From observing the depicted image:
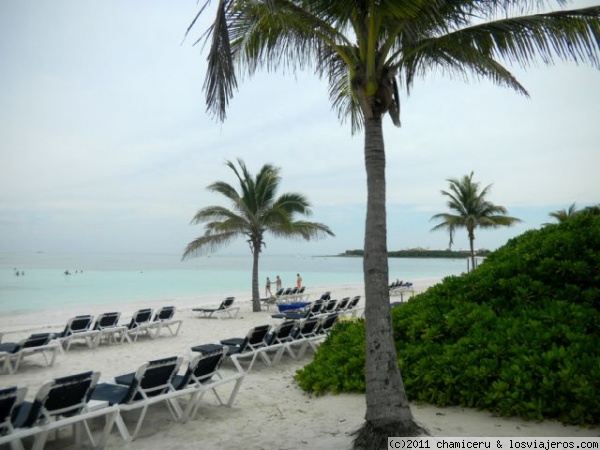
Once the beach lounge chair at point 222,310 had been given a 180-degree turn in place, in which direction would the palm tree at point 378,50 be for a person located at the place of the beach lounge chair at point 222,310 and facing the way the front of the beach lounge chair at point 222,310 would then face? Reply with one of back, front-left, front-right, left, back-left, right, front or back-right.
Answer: right

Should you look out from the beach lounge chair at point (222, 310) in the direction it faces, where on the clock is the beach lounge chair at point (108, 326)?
the beach lounge chair at point (108, 326) is roughly at 10 o'clock from the beach lounge chair at point (222, 310).

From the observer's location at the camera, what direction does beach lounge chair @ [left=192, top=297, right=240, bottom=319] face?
facing to the left of the viewer

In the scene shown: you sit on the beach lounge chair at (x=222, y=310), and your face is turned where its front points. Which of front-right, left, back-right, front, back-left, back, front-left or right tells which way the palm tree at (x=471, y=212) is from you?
back-right

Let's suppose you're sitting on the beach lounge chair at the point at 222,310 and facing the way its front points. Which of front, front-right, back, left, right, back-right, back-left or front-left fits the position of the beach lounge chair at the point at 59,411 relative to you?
left

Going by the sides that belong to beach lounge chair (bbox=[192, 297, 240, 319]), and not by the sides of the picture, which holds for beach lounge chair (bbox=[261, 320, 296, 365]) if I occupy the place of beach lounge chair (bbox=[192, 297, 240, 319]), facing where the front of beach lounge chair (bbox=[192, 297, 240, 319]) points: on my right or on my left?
on my left

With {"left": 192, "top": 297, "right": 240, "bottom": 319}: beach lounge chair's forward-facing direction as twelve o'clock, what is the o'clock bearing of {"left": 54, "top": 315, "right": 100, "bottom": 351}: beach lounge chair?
{"left": 54, "top": 315, "right": 100, "bottom": 351}: beach lounge chair is roughly at 10 o'clock from {"left": 192, "top": 297, "right": 240, "bottom": 319}: beach lounge chair.

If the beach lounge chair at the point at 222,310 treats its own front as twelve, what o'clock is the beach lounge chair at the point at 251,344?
the beach lounge chair at the point at 251,344 is roughly at 9 o'clock from the beach lounge chair at the point at 222,310.

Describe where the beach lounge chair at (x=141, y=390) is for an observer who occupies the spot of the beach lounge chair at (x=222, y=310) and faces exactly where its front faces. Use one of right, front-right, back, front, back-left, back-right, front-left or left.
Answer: left

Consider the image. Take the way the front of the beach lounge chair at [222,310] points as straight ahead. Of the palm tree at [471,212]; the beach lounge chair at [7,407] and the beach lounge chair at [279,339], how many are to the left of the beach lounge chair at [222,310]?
2

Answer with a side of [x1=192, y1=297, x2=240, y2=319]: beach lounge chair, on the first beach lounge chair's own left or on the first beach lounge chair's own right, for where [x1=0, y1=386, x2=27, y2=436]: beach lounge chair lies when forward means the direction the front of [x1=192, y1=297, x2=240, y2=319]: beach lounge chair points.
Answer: on the first beach lounge chair's own left
